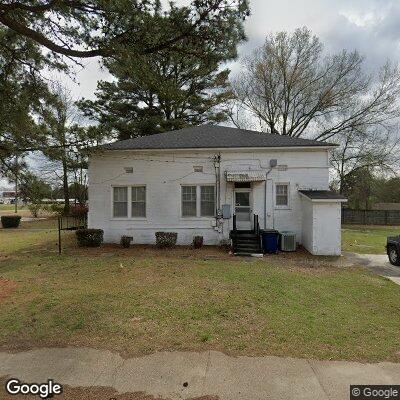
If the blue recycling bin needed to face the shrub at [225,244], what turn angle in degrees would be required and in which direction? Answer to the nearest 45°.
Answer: approximately 135° to its right

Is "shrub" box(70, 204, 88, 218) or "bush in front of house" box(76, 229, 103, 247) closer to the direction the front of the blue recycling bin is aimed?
the bush in front of house

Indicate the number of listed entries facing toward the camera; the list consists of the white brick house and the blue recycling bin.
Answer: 2

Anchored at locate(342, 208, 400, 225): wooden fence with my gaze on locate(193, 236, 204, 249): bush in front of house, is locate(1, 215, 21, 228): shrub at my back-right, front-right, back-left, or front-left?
front-right

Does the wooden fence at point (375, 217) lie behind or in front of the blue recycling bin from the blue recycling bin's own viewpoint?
behind

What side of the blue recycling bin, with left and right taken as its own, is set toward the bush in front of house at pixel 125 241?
right

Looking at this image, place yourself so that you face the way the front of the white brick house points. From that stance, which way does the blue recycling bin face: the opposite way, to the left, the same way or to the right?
the same way

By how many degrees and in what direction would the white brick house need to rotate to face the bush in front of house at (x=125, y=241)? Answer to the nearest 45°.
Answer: approximately 90° to its right

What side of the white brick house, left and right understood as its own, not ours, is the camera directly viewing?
front

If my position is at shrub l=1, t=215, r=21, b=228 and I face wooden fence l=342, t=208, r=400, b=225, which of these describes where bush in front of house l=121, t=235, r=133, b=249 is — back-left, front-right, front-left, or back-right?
front-right

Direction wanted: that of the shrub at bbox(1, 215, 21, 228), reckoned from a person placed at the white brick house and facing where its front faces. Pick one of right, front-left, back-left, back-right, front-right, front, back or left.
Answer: back-right

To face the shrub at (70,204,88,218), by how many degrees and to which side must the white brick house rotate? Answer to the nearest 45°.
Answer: approximately 135° to its right
